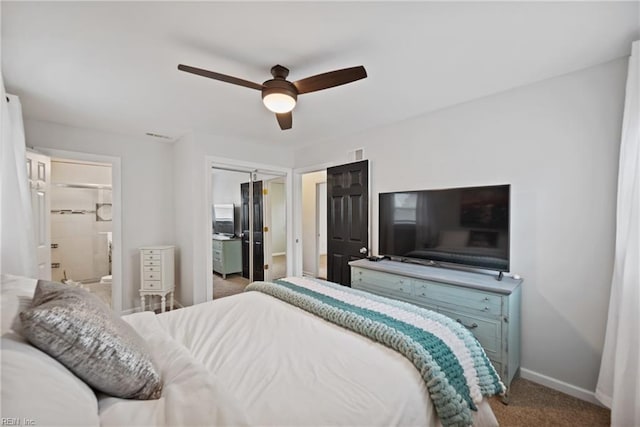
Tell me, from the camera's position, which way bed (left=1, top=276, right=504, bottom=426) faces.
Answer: facing away from the viewer and to the right of the viewer

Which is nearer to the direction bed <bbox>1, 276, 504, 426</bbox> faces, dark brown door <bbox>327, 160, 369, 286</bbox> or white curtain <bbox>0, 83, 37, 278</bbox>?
the dark brown door

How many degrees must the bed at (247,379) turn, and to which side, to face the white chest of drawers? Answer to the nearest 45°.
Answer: approximately 90° to its left

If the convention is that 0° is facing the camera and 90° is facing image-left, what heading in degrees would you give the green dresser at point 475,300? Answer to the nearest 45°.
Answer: approximately 45°

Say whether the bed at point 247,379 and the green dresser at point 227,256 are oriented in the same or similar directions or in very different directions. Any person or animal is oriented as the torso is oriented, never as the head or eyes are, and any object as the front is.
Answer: very different directions

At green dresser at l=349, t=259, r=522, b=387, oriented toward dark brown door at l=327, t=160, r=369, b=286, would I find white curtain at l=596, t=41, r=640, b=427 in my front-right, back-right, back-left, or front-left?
back-right

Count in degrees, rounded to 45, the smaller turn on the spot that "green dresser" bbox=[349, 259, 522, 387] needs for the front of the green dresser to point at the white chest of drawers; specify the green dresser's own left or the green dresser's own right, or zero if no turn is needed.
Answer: approximately 45° to the green dresser's own right
